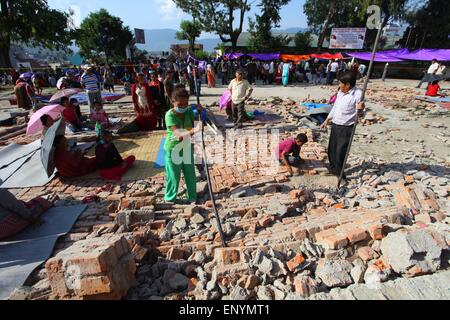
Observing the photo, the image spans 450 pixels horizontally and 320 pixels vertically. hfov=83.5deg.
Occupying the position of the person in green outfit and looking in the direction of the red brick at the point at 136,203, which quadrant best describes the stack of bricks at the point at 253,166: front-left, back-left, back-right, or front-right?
back-right

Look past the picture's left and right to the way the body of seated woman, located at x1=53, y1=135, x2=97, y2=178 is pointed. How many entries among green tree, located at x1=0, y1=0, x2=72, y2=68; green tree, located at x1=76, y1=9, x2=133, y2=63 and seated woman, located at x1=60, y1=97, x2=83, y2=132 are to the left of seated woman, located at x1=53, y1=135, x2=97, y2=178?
3

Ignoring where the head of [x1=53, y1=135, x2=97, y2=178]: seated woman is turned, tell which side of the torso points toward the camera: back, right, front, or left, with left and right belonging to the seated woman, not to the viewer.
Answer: right

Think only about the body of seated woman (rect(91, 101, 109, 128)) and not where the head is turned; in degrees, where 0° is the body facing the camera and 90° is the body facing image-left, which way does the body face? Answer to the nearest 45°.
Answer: approximately 45°

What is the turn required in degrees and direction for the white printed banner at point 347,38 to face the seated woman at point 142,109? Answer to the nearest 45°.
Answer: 0° — it already faces them

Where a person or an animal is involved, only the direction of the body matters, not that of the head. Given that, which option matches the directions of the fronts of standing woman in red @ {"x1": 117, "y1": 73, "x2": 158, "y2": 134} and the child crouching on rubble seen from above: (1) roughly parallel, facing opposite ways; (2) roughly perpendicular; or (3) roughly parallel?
roughly perpendicular

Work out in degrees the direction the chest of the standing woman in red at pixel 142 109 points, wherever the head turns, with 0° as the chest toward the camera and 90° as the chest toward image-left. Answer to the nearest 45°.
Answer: approximately 45°

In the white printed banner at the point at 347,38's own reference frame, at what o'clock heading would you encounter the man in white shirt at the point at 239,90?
The man in white shirt is roughly at 12 o'clock from the white printed banner.
